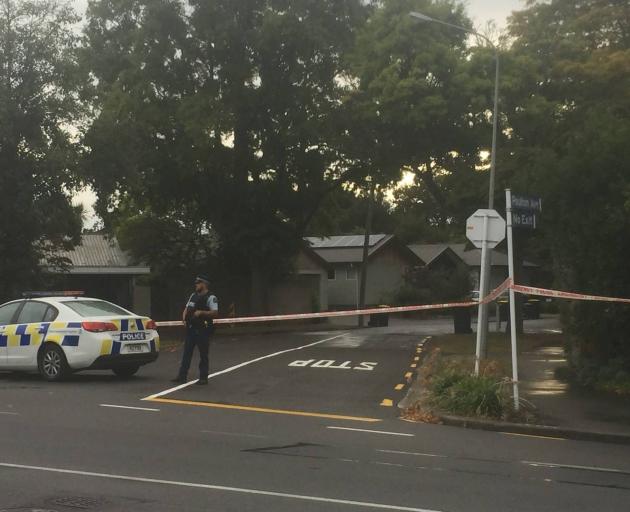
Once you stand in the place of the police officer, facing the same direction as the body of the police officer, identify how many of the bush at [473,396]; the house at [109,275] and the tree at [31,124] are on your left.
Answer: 1

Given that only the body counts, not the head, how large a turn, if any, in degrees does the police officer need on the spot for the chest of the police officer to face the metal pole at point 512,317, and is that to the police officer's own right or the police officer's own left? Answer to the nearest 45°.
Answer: approximately 90° to the police officer's own left

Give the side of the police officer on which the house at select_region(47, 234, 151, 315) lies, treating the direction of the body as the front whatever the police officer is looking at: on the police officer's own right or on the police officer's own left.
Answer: on the police officer's own right

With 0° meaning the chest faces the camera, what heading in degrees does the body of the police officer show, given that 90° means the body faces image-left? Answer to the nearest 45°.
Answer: approximately 45°

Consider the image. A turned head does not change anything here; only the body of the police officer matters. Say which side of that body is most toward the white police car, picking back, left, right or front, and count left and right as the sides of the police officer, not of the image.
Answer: right

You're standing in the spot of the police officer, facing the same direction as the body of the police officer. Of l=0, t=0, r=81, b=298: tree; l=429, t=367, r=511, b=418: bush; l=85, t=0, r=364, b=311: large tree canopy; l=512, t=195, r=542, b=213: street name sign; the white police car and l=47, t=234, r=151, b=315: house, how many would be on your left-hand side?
2

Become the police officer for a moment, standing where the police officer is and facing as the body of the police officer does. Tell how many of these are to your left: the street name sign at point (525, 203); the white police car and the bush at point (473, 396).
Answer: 2

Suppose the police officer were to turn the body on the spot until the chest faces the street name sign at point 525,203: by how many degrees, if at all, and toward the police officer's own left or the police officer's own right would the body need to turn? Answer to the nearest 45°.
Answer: approximately 90° to the police officer's own left

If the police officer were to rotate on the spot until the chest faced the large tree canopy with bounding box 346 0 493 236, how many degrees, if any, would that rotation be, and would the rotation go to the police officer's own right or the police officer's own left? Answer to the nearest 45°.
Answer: approximately 180°

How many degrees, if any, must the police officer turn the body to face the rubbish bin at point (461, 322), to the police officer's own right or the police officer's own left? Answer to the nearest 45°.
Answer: approximately 180°

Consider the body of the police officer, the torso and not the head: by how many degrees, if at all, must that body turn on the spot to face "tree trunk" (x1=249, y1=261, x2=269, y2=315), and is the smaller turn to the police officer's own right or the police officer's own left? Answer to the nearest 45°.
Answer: approximately 135° to the police officer's own right

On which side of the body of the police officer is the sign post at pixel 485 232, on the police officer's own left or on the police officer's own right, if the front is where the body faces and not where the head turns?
on the police officer's own left

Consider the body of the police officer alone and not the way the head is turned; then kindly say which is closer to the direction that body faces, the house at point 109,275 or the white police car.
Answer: the white police car

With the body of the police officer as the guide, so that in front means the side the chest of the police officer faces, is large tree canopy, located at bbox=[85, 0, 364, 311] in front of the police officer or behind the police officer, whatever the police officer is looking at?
behind
